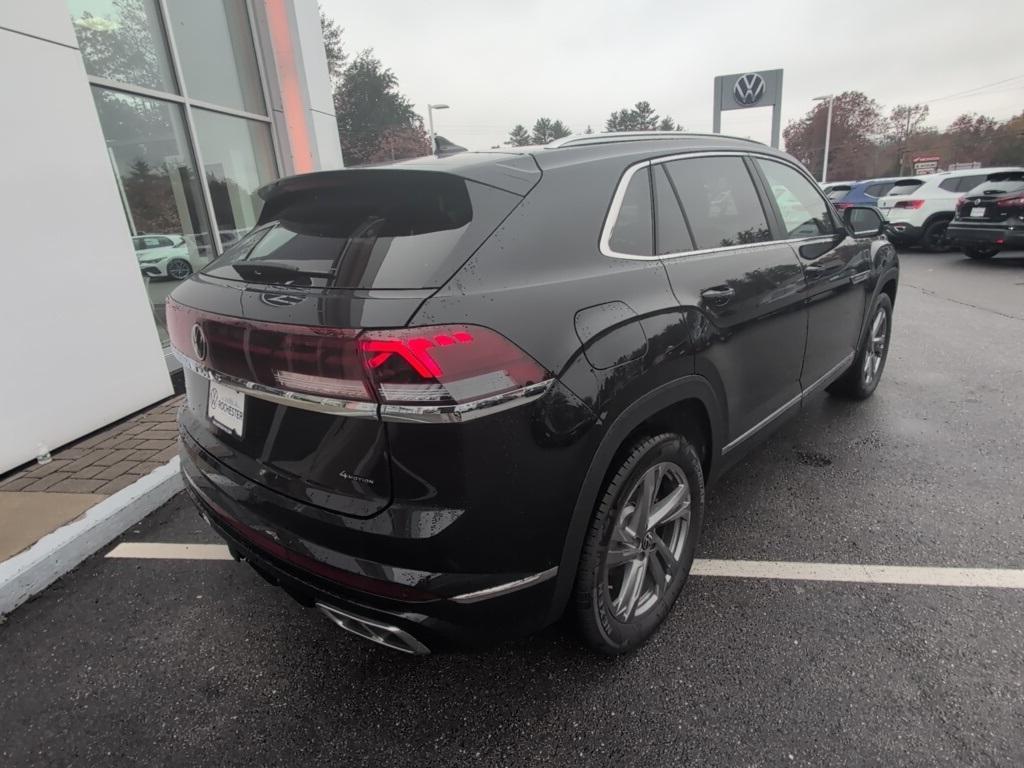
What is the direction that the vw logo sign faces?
toward the camera

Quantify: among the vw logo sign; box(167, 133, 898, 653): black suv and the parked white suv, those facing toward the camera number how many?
1

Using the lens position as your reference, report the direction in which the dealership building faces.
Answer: facing the viewer and to the right of the viewer

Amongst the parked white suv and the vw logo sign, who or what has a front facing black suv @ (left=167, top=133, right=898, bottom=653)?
the vw logo sign

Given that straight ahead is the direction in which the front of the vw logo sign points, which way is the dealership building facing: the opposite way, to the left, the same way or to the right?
to the left

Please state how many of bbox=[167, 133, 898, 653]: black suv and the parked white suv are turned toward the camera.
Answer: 0

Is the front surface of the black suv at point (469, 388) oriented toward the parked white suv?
yes

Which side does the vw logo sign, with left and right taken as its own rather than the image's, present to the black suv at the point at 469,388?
front

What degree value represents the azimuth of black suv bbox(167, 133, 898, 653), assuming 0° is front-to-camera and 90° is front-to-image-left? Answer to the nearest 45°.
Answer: approximately 225°

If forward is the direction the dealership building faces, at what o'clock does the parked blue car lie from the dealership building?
The parked blue car is roughly at 10 o'clock from the dealership building.
